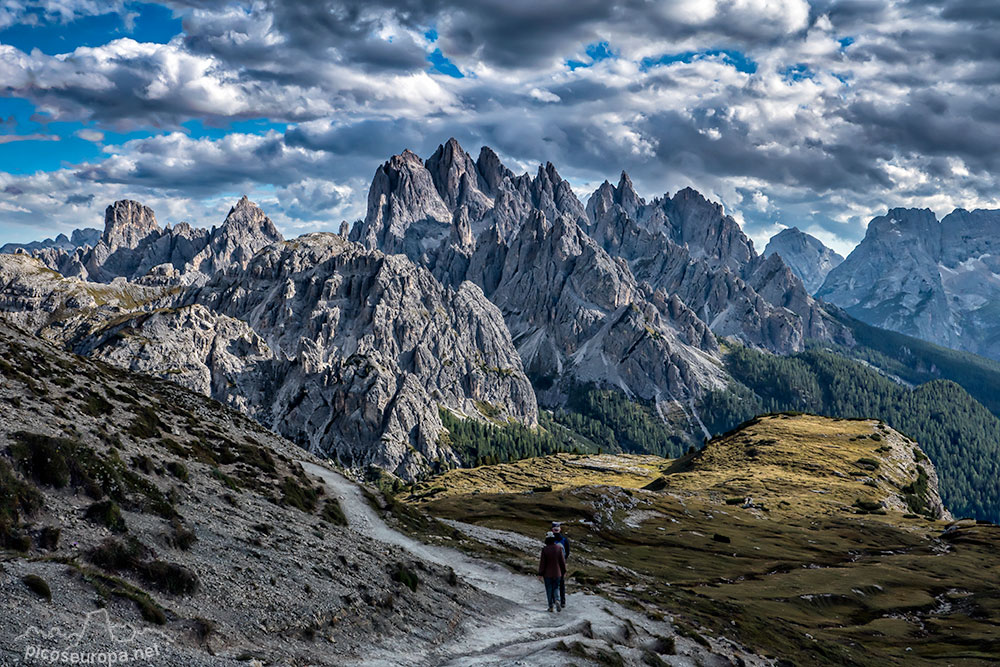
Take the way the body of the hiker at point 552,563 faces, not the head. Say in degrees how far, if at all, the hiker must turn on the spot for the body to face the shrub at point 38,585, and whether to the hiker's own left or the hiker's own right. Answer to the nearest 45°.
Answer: approximately 135° to the hiker's own left

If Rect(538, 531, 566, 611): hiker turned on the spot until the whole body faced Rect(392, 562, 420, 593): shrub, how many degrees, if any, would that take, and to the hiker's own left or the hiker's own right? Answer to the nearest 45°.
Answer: approximately 135° to the hiker's own left

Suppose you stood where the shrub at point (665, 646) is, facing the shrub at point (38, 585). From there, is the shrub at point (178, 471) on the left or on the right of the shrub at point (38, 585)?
right

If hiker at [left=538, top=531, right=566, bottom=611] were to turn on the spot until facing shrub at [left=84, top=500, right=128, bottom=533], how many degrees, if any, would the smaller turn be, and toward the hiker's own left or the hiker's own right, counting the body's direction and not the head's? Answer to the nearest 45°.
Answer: approximately 135° to the hiker's own left

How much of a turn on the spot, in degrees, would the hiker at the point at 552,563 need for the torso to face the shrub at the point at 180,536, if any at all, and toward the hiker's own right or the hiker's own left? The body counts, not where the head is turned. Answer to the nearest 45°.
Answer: approximately 135° to the hiker's own left

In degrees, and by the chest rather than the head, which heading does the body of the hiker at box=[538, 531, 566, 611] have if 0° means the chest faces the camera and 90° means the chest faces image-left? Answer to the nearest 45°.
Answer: approximately 180°

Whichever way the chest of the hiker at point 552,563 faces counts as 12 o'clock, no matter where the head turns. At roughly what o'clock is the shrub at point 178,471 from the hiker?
The shrub is roughly at 9 o'clock from the hiker.

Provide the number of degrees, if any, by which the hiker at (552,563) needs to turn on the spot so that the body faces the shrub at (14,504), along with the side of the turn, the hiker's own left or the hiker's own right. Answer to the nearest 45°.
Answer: approximately 135° to the hiker's own left

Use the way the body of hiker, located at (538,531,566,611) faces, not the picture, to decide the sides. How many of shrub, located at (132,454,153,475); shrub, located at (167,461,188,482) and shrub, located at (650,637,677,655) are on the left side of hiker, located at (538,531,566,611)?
2
